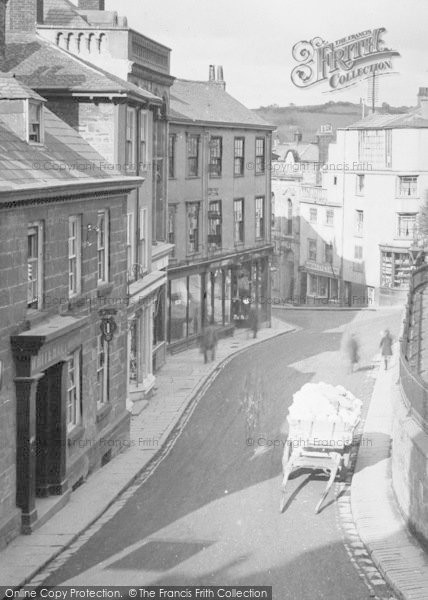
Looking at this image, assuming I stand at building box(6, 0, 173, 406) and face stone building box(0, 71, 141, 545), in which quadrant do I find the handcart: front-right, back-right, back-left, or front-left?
front-left

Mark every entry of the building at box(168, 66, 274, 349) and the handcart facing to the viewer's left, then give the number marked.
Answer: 0

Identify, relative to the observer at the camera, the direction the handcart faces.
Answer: facing the viewer

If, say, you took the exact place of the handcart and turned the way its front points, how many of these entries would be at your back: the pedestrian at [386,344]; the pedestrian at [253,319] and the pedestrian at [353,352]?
3

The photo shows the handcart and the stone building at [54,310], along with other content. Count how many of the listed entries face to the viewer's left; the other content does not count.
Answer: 0

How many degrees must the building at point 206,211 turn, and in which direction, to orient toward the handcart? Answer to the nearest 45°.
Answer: approximately 45° to its right

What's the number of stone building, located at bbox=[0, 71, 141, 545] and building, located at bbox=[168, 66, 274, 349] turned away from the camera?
0

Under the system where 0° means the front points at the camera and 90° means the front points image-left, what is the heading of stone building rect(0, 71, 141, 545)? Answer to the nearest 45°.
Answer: approximately 315°

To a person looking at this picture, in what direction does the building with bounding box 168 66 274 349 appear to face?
facing the viewer and to the right of the viewer

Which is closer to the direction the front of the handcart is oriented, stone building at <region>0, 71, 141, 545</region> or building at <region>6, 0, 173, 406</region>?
the stone building

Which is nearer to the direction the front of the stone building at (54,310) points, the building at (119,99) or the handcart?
the handcart

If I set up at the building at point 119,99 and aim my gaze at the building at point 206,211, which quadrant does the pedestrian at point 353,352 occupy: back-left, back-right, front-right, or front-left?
front-right
